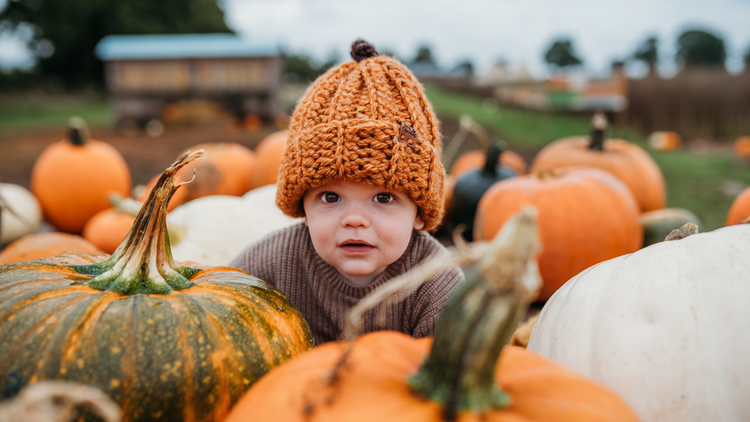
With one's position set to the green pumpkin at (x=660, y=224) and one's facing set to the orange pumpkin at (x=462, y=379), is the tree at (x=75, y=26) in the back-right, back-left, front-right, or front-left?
back-right

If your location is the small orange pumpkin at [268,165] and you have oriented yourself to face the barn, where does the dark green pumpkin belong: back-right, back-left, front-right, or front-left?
back-right

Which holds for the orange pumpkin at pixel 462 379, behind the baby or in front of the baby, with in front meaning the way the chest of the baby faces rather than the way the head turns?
in front

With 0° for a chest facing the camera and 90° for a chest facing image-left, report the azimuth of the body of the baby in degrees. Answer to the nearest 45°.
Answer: approximately 0°

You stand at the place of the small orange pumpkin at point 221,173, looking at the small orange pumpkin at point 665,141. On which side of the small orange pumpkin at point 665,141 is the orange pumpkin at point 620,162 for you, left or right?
right

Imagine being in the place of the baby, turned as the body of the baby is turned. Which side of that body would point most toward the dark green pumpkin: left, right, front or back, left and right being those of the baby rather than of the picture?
back

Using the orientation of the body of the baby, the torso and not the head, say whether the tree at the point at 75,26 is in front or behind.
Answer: behind

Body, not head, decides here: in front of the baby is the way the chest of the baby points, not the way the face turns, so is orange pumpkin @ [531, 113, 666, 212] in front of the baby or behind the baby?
behind

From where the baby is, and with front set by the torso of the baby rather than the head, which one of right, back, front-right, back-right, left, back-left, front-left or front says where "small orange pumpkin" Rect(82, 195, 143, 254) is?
back-right

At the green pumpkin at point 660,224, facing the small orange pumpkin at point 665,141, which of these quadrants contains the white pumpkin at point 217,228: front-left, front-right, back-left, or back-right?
back-left

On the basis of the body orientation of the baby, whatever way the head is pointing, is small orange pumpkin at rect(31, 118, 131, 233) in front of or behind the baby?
behind

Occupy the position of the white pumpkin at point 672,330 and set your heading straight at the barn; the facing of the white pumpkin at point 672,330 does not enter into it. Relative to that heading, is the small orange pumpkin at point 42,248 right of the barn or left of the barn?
left

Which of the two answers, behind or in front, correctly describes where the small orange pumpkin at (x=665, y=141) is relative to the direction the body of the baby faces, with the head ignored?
behind
